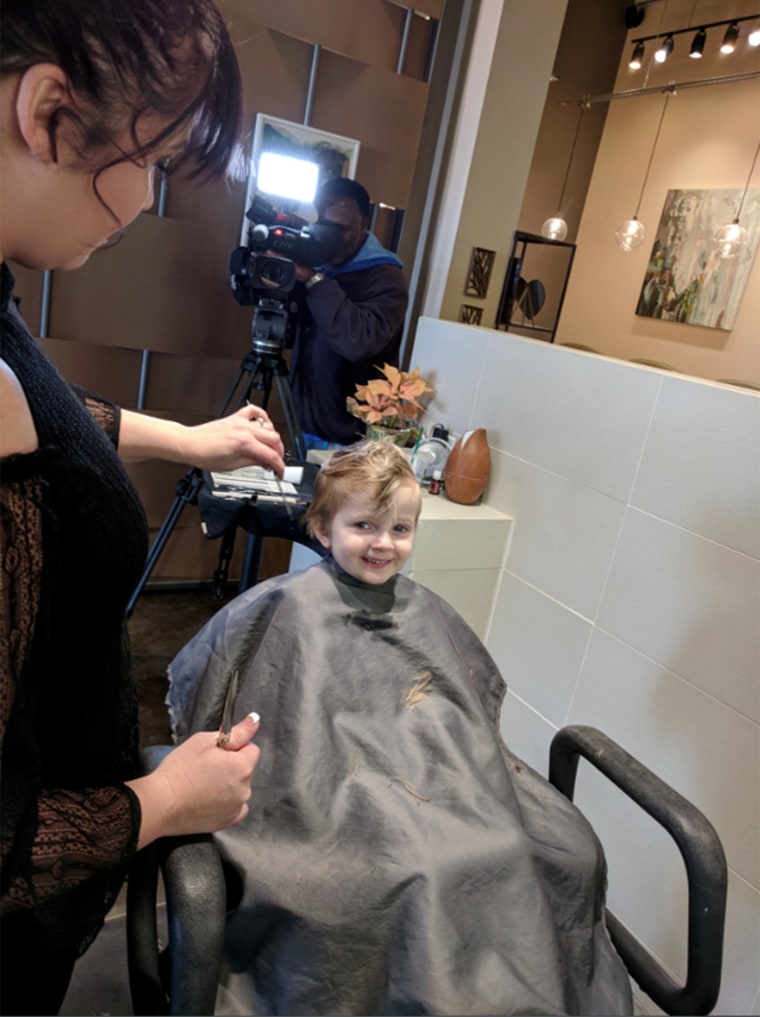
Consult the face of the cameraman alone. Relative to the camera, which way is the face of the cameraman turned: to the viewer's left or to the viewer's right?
to the viewer's left

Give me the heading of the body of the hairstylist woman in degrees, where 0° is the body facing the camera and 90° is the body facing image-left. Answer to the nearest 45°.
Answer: approximately 270°

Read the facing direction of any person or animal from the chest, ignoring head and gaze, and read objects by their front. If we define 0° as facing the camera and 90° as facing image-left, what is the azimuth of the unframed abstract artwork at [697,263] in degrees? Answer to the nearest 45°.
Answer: approximately 0°

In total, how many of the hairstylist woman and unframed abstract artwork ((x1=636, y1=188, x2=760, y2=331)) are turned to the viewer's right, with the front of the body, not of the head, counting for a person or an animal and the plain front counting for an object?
1

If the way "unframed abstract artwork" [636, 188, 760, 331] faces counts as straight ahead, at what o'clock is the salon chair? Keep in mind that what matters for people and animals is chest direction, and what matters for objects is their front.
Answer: The salon chair is roughly at 12 o'clock from the unframed abstract artwork.

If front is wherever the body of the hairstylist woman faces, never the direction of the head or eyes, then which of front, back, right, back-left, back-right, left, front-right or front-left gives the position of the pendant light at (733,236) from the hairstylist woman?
front-left

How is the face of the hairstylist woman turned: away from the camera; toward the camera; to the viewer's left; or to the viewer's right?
to the viewer's right

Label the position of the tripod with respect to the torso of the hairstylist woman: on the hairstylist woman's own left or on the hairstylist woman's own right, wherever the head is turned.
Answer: on the hairstylist woman's own left

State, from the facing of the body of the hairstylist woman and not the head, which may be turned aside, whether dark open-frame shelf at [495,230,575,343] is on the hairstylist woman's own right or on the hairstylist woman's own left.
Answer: on the hairstylist woman's own left
